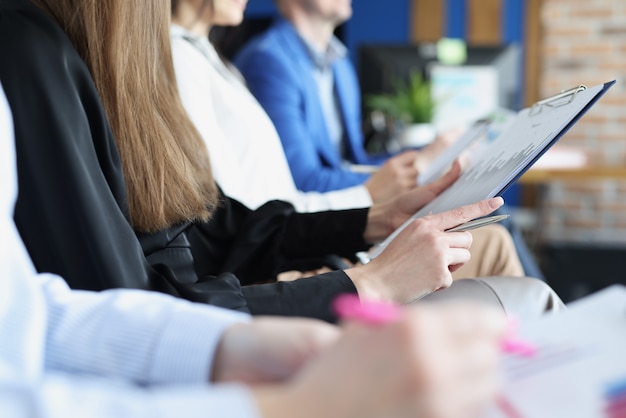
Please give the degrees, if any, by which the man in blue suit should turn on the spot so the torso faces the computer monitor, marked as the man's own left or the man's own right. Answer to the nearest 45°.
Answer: approximately 90° to the man's own left

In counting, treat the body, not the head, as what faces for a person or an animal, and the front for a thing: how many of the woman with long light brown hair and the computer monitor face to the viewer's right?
1

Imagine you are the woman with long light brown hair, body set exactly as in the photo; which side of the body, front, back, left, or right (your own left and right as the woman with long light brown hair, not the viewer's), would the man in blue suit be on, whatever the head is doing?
left

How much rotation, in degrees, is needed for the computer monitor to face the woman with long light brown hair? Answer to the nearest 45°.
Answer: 0° — it already faces them

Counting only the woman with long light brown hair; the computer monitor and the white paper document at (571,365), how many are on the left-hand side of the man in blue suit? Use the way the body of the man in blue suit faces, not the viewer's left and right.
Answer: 1

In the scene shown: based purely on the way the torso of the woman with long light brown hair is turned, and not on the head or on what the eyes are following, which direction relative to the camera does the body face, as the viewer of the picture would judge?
to the viewer's right

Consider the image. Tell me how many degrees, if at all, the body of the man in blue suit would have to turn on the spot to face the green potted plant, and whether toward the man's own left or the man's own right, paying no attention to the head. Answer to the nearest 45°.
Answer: approximately 90° to the man's own left

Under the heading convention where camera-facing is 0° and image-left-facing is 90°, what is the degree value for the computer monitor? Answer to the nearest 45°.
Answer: approximately 0°

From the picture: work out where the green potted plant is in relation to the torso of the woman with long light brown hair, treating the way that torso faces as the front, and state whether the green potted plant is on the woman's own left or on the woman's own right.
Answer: on the woman's own left

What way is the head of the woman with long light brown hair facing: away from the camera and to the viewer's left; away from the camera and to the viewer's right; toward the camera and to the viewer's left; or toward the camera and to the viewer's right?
away from the camera and to the viewer's right

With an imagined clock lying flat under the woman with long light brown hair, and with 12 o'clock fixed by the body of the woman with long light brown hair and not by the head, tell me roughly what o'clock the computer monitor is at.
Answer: The computer monitor is roughly at 10 o'clock from the woman with long light brown hair.
